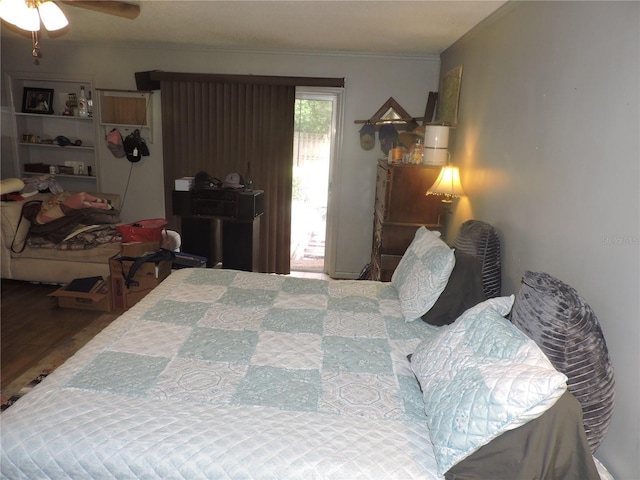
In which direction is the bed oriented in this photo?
to the viewer's left

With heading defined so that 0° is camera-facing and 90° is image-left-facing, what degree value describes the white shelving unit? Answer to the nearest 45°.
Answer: approximately 0°

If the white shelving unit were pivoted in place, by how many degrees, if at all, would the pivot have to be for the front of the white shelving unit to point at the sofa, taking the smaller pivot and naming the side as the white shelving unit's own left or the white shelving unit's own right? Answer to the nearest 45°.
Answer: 0° — it already faces it

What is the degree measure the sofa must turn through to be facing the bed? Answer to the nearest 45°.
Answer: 0° — it already faces it
